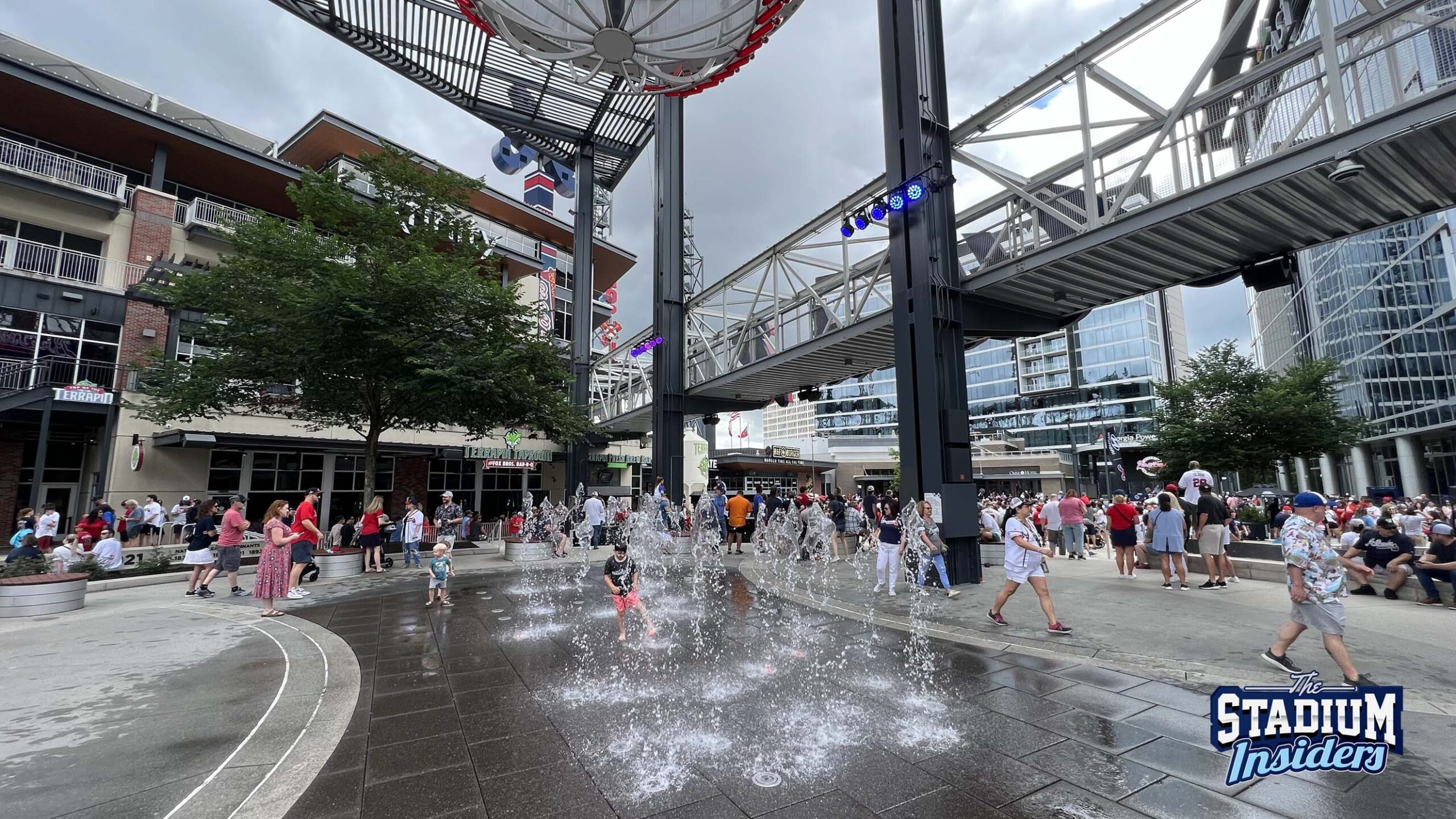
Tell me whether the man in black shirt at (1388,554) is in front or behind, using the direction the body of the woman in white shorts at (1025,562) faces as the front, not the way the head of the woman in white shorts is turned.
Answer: in front

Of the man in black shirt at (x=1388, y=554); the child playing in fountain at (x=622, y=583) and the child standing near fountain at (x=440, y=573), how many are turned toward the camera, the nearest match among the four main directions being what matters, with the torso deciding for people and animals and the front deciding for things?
3

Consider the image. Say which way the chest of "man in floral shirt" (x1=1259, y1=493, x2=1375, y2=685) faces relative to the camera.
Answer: to the viewer's right

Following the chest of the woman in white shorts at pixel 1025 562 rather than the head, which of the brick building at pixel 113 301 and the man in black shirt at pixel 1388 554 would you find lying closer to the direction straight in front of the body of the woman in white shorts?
the man in black shirt

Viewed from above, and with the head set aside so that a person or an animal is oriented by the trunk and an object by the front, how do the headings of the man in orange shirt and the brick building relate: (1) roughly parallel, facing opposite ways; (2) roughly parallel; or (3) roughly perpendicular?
roughly perpendicular

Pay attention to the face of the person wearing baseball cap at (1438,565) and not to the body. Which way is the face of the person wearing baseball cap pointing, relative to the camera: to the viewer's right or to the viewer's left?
to the viewer's left

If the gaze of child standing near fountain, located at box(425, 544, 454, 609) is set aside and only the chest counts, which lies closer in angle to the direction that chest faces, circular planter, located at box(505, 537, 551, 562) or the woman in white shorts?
the woman in white shorts
